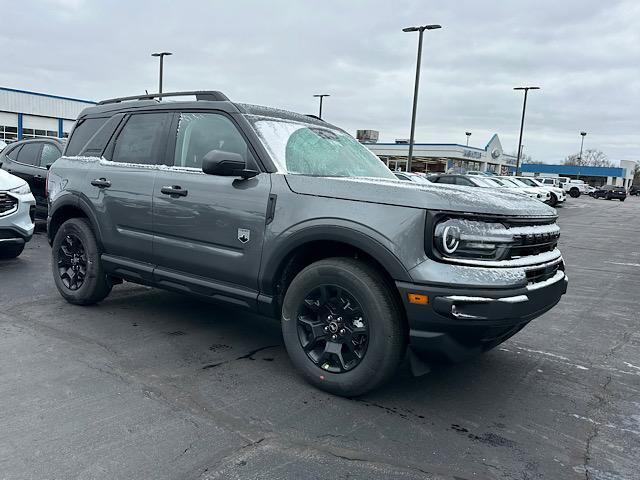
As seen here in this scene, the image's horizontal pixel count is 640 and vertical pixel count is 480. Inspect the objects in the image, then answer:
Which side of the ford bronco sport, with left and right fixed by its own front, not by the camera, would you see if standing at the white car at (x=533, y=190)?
left

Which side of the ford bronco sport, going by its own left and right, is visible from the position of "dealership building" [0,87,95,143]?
back

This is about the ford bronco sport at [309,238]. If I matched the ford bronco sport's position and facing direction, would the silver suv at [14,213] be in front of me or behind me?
behind

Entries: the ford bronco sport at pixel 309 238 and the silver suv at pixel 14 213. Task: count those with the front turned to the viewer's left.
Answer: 0

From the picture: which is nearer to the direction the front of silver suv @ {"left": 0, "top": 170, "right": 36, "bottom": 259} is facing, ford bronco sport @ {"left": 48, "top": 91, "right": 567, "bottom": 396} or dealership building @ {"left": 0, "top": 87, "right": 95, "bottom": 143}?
the ford bronco sport

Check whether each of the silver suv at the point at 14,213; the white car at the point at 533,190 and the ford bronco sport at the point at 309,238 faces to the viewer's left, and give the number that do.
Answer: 0

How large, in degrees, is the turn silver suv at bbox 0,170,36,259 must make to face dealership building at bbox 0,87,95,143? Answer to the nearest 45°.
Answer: approximately 135° to its left

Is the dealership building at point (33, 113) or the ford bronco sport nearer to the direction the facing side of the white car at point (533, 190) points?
the ford bronco sport

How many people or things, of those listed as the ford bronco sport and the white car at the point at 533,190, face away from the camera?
0

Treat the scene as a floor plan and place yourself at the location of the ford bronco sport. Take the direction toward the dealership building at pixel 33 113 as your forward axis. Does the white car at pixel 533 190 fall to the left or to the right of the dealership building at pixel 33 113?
right

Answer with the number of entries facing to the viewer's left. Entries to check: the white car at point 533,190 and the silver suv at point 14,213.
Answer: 0

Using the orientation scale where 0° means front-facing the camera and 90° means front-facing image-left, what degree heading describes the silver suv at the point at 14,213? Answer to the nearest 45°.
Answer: approximately 315°

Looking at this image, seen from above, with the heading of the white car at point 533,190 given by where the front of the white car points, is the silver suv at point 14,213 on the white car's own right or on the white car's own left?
on the white car's own right

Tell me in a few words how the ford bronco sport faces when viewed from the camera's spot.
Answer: facing the viewer and to the right of the viewer
